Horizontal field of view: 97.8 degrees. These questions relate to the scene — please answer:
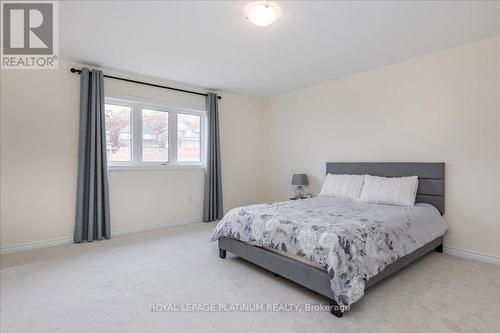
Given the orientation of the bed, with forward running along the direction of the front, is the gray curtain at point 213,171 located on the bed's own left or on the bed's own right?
on the bed's own right

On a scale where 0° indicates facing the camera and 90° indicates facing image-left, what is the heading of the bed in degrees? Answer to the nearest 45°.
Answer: approximately 45°

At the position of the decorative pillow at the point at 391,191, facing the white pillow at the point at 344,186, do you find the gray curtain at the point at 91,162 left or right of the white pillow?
left

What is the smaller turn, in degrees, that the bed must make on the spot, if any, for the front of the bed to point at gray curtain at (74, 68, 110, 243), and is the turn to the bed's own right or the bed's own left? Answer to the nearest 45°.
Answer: approximately 45° to the bed's own right
